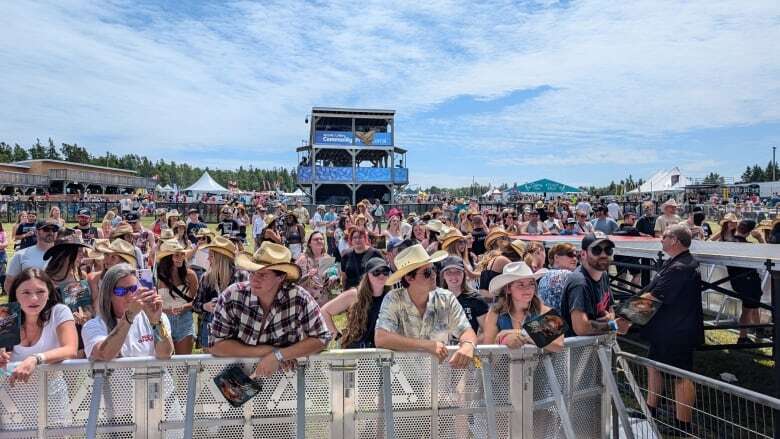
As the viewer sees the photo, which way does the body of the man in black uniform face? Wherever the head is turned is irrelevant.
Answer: to the viewer's left

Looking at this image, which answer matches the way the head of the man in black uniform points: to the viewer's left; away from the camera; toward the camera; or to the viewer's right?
to the viewer's left

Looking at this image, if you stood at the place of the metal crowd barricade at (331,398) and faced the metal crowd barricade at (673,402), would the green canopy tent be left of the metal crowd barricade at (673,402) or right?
left

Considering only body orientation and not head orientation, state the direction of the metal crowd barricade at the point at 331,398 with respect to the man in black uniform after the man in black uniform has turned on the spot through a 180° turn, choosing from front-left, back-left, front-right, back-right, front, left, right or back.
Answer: back-right

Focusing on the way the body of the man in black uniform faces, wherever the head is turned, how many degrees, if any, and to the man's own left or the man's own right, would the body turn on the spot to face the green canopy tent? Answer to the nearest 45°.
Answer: approximately 90° to the man's own right
